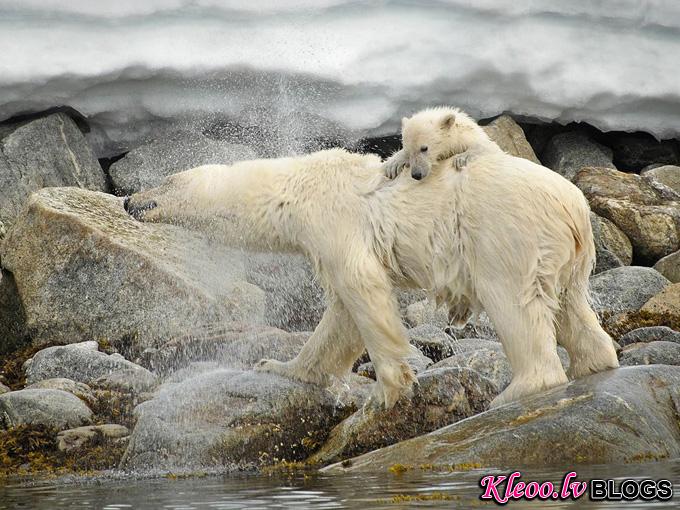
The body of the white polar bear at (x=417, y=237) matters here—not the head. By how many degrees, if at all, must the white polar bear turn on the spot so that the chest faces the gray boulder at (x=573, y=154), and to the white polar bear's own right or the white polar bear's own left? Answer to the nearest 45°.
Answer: approximately 90° to the white polar bear's own right

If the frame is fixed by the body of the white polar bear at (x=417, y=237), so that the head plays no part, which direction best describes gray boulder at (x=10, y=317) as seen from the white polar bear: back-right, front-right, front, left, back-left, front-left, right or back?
front-right

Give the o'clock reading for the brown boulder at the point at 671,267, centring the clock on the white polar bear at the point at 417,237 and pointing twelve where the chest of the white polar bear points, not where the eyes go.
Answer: The brown boulder is roughly at 4 o'clock from the white polar bear.

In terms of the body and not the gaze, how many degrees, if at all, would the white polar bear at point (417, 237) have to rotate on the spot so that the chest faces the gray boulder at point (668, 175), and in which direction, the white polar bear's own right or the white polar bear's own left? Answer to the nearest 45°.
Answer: approximately 135° to the white polar bear's own right

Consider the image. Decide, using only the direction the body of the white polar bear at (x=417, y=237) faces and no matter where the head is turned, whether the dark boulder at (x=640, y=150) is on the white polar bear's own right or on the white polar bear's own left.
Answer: on the white polar bear's own right

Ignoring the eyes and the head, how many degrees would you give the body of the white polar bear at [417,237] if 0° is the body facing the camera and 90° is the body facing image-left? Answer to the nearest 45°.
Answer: approximately 90°

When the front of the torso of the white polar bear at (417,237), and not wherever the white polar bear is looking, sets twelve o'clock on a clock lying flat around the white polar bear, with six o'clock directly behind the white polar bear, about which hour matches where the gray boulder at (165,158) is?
The gray boulder is roughly at 2 o'clock from the white polar bear.

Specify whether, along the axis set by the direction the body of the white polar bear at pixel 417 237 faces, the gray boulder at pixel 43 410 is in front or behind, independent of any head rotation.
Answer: in front

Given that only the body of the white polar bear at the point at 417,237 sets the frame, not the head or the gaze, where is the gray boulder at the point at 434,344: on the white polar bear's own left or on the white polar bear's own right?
on the white polar bear's own right

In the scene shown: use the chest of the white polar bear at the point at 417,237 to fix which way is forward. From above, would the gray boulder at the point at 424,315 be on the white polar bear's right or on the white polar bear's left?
on the white polar bear's right
